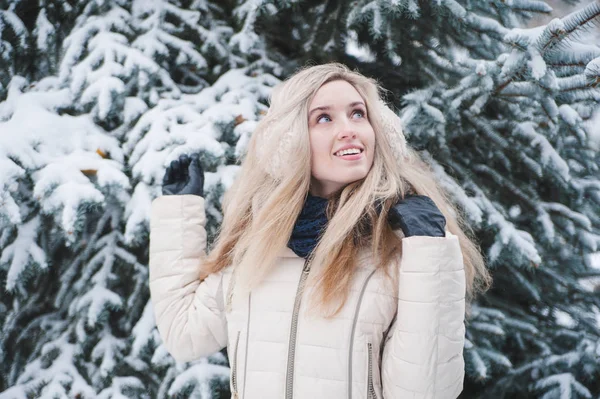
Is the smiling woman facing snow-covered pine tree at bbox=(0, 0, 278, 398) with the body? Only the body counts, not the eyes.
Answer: no

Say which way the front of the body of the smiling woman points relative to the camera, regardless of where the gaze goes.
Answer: toward the camera

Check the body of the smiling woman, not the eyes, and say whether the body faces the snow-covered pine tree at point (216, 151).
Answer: no
